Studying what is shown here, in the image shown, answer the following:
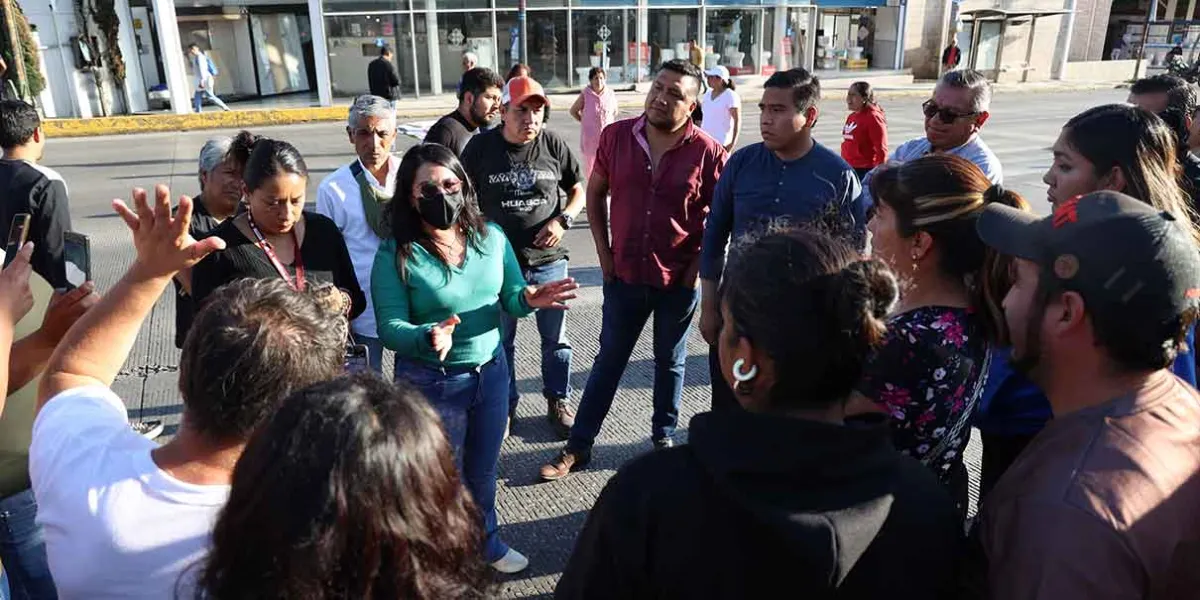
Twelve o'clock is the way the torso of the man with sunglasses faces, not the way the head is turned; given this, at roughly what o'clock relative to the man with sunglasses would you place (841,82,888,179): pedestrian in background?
The pedestrian in background is roughly at 4 o'clock from the man with sunglasses.

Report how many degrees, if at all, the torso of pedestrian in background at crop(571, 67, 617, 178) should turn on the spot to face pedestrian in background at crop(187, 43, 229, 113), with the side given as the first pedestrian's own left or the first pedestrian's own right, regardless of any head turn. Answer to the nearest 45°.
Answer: approximately 135° to the first pedestrian's own right

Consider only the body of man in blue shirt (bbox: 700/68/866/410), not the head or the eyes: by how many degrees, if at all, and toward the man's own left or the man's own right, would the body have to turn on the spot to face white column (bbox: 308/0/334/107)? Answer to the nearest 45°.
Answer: approximately 90° to the man's own right

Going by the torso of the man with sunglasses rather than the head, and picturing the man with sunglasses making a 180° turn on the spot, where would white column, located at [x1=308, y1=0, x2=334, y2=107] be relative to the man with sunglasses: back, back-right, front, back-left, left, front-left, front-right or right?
left

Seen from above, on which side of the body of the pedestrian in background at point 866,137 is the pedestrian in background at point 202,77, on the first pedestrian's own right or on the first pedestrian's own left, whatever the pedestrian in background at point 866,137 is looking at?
on the first pedestrian's own right

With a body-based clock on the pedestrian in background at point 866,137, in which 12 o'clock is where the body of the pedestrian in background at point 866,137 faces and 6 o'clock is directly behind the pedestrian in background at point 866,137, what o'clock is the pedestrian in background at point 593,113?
the pedestrian in background at point 593,113 is roughly at 2 o'clock from the pedestrian in background at point 866,137.

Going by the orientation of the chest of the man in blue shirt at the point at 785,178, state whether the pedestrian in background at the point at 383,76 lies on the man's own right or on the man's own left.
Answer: on the man's own right

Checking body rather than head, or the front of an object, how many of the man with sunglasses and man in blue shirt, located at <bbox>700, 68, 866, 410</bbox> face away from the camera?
0

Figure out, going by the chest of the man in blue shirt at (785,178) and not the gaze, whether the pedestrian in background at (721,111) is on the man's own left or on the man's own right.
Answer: on the man's own right

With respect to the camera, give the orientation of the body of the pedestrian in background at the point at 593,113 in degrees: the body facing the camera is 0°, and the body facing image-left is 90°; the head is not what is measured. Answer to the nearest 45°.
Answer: approximately 0°

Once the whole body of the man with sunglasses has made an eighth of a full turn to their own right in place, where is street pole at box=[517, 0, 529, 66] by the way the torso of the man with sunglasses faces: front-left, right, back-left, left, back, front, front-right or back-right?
front-right

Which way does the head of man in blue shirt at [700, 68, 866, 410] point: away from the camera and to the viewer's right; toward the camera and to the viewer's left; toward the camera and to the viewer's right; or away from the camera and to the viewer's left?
toward the camera and to the viewer's left

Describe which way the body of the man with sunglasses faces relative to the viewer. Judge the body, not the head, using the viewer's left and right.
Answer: facing the viewer and to the left of the viewer

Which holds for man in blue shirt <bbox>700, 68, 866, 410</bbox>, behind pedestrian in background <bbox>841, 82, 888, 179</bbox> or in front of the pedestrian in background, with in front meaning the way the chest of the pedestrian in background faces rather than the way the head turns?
in front

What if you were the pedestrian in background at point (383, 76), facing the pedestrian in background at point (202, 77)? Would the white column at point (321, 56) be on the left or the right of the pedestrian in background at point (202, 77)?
right

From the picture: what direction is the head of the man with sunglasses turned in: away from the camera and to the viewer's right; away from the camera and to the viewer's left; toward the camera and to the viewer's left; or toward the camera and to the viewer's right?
toward the camera and to the viewer's left

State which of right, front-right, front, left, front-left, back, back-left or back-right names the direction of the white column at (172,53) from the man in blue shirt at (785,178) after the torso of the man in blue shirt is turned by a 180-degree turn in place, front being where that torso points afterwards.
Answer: left
